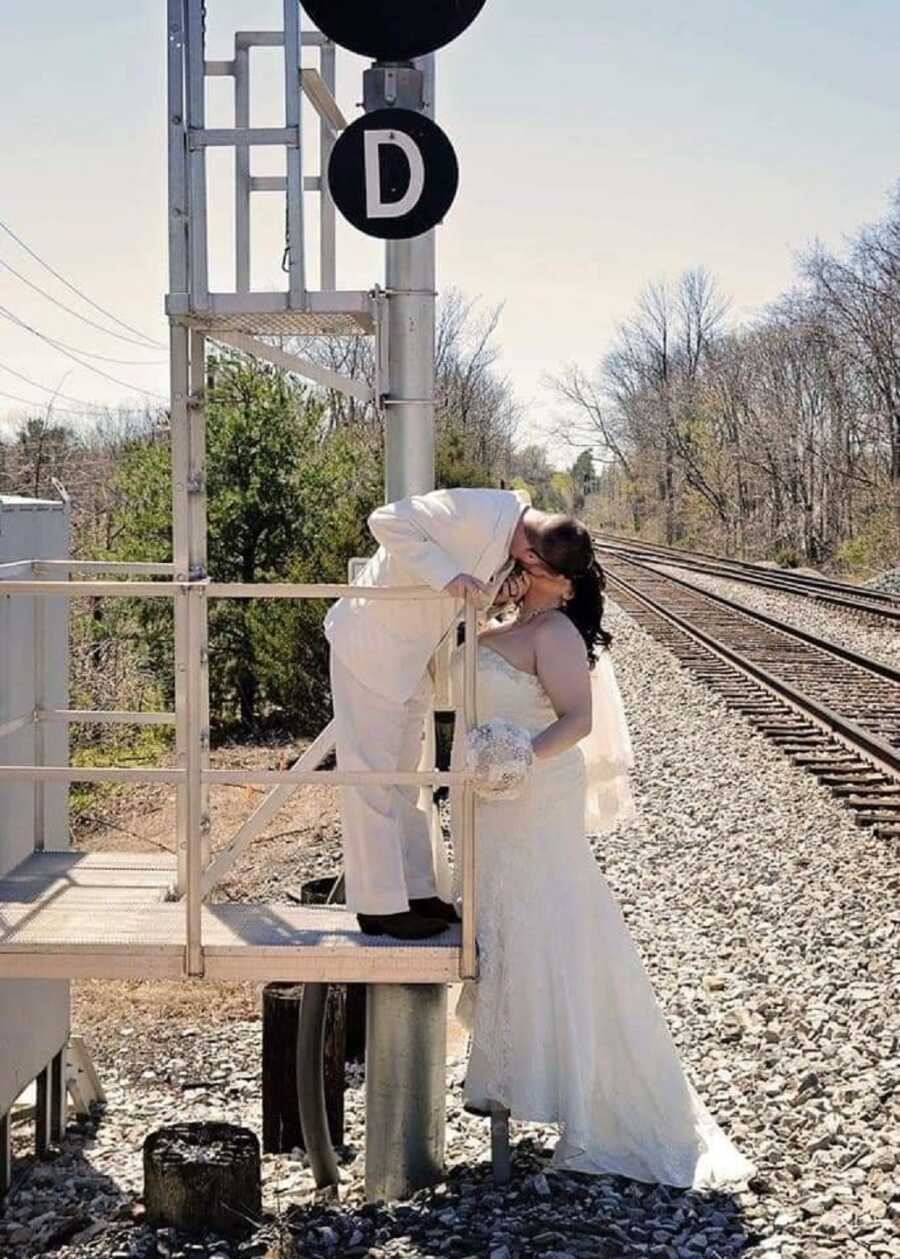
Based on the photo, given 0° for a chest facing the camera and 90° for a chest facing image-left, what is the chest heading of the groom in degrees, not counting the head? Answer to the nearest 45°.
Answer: approximately 270°

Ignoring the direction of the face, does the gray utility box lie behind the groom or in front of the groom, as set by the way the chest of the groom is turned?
behind

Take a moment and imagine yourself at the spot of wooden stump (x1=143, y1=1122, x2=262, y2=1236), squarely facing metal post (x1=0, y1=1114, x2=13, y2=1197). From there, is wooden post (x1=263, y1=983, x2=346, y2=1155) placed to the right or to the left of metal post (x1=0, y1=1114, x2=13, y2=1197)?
right

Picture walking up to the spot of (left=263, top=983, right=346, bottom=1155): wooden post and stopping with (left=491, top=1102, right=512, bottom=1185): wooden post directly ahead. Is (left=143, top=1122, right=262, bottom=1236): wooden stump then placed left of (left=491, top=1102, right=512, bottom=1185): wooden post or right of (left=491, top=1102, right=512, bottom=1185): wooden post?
right
